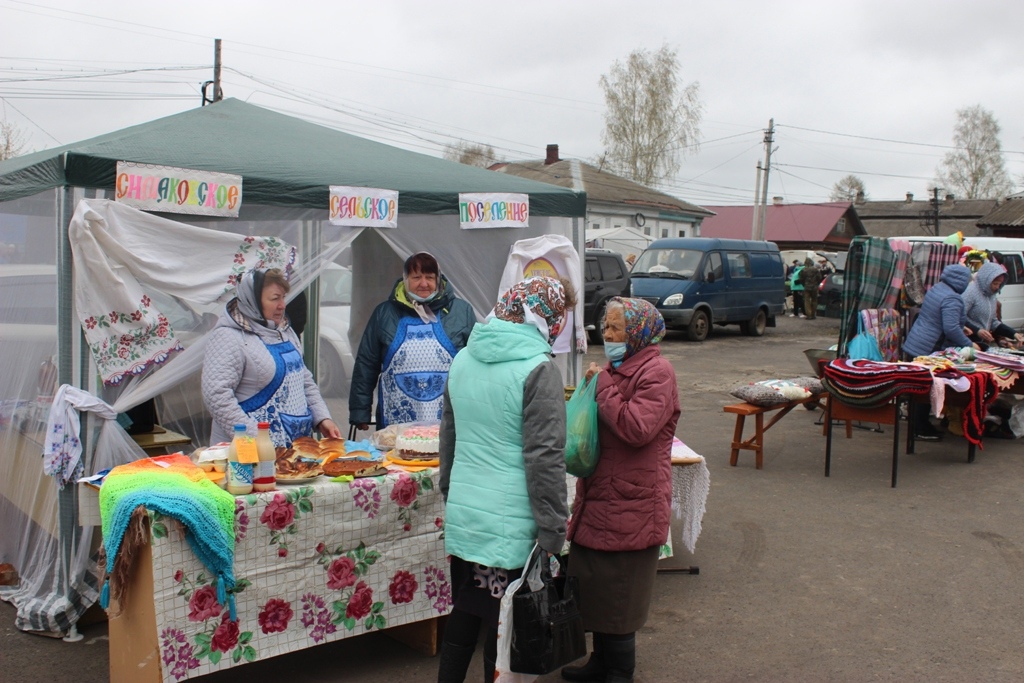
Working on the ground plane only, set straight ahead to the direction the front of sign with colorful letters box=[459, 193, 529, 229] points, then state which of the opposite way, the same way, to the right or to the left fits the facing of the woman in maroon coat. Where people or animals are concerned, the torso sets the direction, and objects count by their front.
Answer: to the right

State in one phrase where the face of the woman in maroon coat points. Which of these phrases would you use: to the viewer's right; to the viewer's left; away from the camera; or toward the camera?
to the viewer's left

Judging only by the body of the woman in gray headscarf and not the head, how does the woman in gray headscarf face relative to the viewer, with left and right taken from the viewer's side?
facing the viewer and to the right of the viewer

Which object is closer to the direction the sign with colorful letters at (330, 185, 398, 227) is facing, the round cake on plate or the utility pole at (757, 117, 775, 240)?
the round cake on plate

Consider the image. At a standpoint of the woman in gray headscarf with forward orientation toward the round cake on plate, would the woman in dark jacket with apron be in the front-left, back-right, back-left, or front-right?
front-left

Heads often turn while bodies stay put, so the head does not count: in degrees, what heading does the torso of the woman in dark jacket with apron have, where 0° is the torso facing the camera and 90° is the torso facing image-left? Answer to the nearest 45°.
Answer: approximately 0°

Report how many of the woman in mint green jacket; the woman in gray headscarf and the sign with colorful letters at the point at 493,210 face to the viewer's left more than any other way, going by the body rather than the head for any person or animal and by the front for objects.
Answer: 0

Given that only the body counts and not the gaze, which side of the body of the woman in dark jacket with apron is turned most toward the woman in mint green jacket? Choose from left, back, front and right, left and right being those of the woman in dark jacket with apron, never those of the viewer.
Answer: front

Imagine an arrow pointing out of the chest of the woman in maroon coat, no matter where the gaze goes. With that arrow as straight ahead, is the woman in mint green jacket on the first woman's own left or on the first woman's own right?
on the first woman's own left

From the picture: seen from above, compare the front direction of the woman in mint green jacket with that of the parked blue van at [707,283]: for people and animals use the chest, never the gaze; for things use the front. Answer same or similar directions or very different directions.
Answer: very different directions

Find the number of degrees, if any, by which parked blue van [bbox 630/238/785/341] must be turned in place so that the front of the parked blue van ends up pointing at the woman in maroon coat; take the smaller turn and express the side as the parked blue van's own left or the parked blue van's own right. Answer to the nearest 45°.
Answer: approximately 45° to the parked blue van's own left

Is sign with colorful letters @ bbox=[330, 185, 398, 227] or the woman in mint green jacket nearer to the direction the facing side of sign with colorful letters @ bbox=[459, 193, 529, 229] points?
the woman in mint green jacket

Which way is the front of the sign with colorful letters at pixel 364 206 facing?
toward the camera
